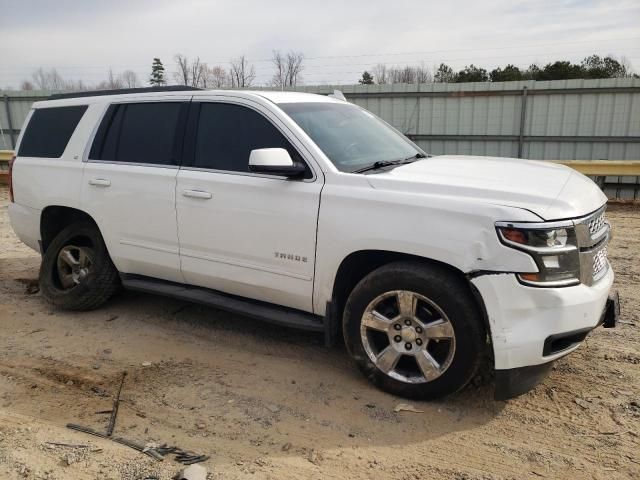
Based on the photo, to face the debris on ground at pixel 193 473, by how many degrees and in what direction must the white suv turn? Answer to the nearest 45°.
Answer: approximately 90° to its right
